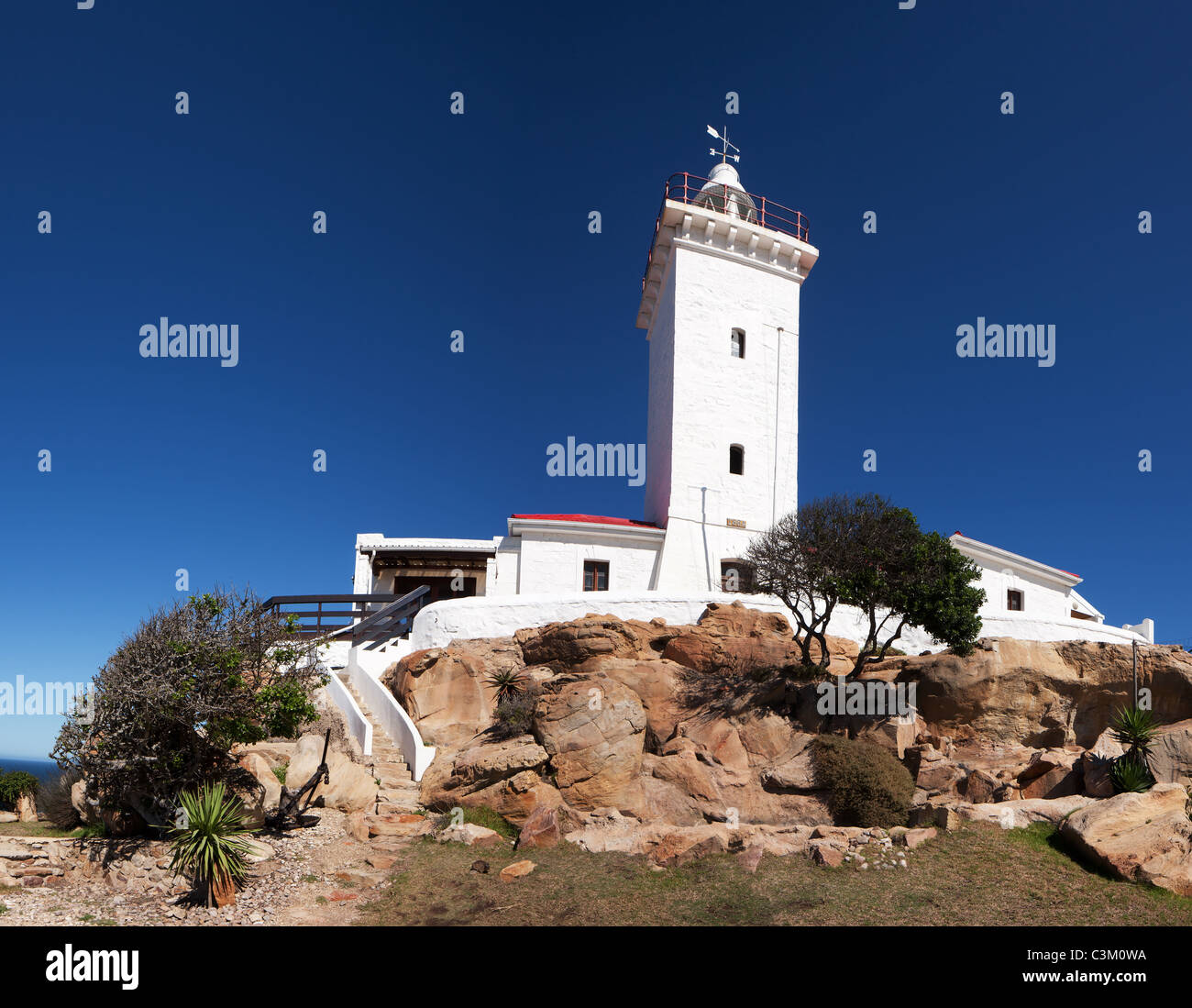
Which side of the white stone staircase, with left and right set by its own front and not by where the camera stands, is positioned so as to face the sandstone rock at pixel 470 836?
front

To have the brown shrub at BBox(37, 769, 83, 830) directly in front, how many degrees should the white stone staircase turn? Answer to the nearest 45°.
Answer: approximately 90° to its right

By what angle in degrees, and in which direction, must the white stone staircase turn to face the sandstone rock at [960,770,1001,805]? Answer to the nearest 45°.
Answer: approximately 90° to its left

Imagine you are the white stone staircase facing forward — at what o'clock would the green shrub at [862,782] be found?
The green shrub is roughly at 10 o'clock from the white stone staircase.

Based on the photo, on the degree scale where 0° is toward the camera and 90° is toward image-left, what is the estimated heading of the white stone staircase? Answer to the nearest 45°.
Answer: approximately 0°

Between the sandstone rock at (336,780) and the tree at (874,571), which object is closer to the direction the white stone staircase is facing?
the sandstone rock

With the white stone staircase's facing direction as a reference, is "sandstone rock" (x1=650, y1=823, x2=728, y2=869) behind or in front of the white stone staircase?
in front

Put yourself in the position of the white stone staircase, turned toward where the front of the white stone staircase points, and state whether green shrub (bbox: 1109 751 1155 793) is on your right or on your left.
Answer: on your left

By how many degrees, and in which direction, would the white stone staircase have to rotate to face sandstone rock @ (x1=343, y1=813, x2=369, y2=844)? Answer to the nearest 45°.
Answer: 0° — it already faces it
